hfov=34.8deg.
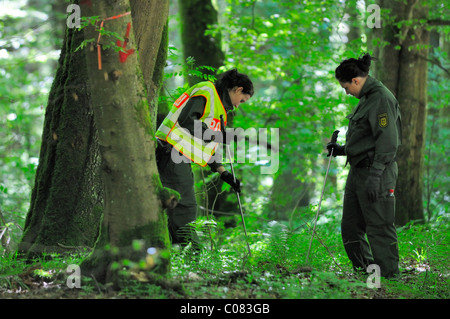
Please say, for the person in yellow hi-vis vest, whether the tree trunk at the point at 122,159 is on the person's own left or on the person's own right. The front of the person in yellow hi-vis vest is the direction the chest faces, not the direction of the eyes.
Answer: on the person's own right

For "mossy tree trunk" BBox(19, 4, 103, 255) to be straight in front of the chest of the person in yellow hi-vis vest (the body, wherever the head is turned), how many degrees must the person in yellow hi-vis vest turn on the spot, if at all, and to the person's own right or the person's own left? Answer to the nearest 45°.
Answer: approximately 180°

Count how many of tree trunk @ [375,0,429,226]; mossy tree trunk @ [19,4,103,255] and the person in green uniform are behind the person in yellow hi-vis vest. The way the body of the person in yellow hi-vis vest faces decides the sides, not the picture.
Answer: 1

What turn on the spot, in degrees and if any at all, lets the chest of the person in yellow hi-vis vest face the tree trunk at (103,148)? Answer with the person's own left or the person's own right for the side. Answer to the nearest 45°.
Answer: approximately 135° to the person's own right

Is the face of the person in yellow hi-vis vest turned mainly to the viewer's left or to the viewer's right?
to the viewer's right

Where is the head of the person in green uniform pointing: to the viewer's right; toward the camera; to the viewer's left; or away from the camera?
to the viewer's left

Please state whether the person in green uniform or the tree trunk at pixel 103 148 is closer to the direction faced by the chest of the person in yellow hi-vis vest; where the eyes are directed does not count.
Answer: the person in green uniform

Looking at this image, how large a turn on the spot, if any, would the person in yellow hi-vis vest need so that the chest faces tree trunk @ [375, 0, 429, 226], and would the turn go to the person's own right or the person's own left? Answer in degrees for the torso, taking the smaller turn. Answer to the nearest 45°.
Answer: approximately 45° to the person's own left

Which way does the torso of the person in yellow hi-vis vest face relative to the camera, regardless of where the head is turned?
to the viewer's right

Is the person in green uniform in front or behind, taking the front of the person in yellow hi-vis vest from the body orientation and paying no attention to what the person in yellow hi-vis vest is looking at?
in front

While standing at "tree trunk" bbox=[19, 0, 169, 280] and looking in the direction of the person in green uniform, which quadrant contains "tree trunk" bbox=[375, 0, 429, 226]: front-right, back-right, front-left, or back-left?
front-left
